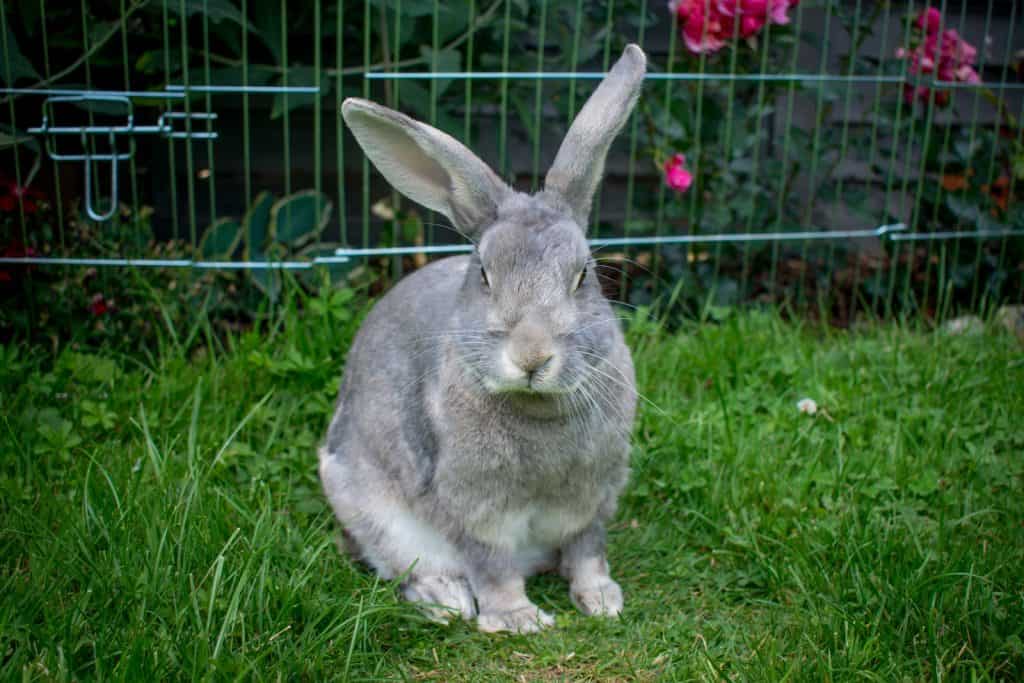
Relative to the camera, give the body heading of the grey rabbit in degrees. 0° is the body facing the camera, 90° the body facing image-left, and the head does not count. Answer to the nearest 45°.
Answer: approximately 315°

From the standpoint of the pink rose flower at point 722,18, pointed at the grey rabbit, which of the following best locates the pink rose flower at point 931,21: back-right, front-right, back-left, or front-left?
back-left

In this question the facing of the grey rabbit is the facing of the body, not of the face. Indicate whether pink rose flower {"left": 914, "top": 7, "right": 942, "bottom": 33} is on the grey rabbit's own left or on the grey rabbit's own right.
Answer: on the grey rabbit's own left

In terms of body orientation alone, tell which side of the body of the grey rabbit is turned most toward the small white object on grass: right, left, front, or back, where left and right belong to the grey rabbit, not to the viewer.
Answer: left

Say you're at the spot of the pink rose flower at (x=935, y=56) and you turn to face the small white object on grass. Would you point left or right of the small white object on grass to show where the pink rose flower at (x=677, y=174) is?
right

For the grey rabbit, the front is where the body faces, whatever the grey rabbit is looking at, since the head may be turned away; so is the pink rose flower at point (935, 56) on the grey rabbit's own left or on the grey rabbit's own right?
on the grey rabbit's own left

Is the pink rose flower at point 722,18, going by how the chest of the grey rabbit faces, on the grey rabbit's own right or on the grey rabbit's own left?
on the grey rabbit's own left
